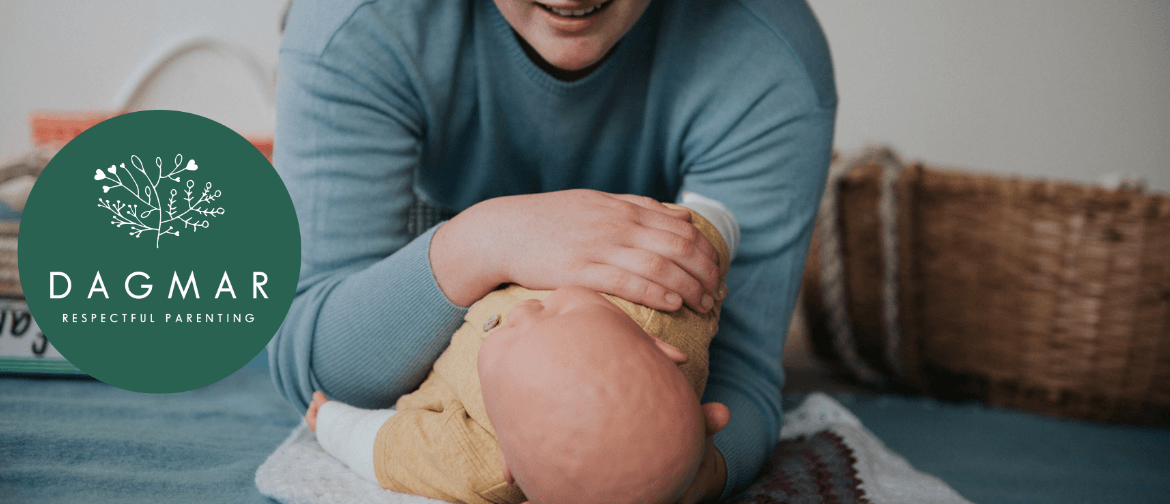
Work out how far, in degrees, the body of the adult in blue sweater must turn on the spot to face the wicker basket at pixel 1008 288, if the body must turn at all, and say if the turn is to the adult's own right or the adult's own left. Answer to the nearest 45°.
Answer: approximately 135° to the adult's own left

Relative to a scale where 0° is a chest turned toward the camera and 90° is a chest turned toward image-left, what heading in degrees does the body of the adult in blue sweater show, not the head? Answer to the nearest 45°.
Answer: approximately 0°
